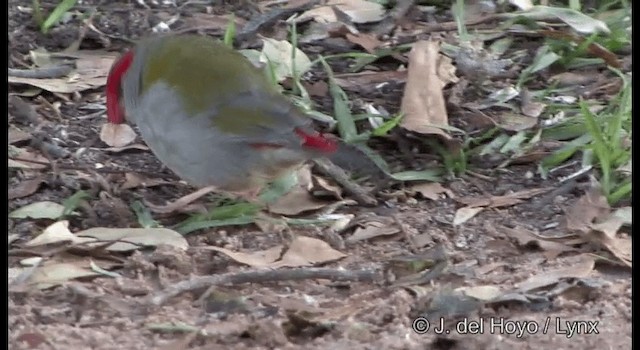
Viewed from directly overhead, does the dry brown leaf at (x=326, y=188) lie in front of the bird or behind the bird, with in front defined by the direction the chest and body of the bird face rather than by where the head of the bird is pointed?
behind

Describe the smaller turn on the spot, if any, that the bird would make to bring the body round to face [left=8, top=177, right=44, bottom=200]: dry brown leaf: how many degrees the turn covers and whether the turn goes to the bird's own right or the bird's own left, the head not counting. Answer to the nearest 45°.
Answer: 0° — it already faces it

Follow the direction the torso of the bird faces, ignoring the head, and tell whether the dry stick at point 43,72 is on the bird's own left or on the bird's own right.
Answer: on the bird's own right

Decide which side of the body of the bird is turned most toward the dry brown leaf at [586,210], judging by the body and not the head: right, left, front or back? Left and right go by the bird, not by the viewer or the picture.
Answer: back

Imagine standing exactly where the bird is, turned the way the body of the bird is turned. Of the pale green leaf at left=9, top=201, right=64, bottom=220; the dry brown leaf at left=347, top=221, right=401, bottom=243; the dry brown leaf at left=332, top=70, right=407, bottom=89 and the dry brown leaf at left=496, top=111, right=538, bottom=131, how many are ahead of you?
1

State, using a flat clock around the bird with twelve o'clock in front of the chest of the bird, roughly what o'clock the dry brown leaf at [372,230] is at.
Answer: The dry brown leaf is roughly at 7 o'clock from the bird.

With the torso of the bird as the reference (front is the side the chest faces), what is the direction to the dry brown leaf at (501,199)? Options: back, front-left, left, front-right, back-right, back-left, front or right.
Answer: back

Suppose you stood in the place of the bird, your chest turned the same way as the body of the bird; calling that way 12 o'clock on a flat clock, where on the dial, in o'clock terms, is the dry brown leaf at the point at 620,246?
The dry brown leaf is roughly at 7 o'clock from the bird.

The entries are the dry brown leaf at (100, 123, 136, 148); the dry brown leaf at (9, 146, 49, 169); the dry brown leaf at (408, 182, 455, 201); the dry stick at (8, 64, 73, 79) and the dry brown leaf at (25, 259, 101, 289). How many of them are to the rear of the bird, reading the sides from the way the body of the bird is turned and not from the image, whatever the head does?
1

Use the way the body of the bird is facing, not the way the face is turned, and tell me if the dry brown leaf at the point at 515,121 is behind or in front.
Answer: behind

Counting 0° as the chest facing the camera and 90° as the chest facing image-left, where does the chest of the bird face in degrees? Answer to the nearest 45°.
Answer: approximately 90°
